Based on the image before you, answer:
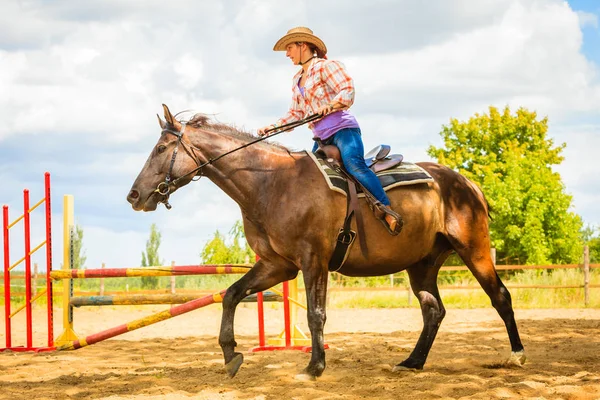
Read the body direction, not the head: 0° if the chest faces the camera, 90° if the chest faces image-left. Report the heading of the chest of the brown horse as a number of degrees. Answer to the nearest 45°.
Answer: approximately 90°

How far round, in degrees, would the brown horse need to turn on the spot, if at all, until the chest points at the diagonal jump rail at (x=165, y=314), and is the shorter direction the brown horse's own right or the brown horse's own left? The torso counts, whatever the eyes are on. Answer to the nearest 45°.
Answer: approximately 45° to the brown horse's own right

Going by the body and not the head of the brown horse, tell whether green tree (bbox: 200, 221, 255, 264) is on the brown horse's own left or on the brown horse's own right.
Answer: on the brown horse's own right

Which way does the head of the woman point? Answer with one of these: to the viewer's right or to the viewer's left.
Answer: to the viewer's left

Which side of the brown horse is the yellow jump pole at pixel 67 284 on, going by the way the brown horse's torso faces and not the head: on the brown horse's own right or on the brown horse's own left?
on the brown horse's own right

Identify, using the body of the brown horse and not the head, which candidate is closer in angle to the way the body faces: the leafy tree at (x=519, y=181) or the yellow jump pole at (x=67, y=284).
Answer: the yellow jump pole

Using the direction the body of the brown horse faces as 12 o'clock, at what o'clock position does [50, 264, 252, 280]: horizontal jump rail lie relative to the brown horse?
The horizontal jump rail is roughly at 2 o'clock from the brown horse.
